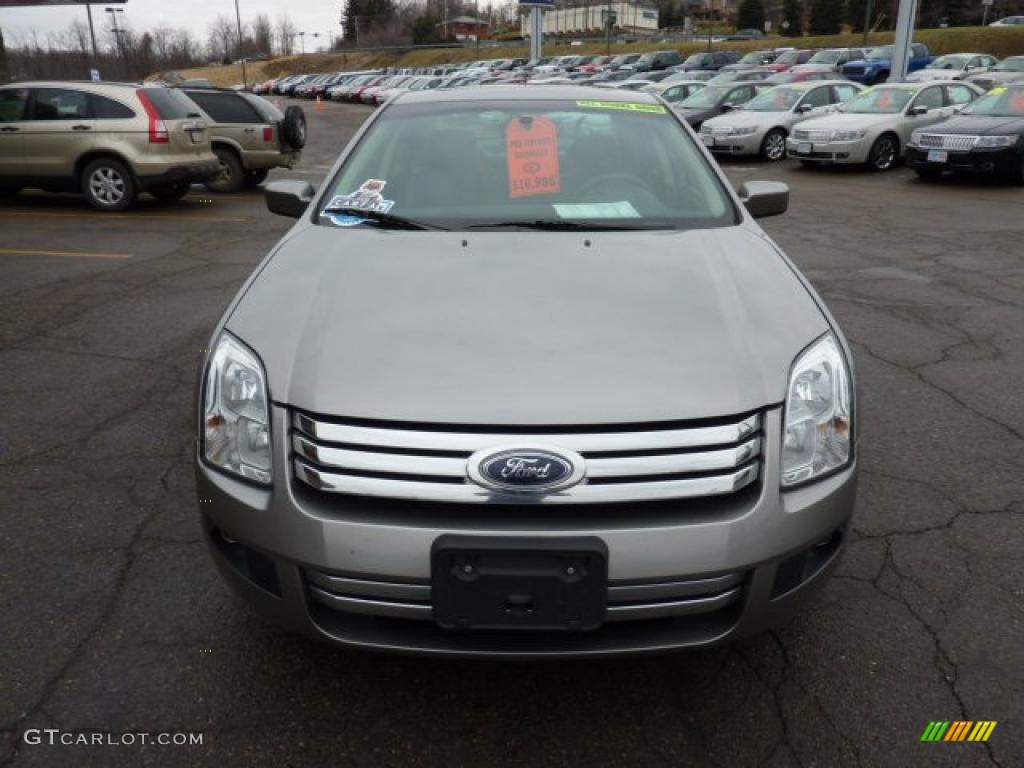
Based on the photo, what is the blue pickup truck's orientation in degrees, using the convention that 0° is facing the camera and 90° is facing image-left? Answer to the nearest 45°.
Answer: approximately 45°

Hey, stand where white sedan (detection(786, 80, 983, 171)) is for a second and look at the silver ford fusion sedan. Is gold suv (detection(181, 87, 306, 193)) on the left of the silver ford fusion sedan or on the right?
right

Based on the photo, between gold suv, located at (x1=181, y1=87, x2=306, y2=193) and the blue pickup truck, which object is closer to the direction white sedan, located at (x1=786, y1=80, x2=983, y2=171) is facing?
the gold suv

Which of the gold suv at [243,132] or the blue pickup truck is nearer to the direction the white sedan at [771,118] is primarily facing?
the gold suv

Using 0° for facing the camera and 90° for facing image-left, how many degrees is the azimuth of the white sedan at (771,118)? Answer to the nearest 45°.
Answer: approximately 45°

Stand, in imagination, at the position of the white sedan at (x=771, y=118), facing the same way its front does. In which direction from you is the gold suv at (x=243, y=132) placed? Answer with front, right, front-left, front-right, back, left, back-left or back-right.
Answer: front

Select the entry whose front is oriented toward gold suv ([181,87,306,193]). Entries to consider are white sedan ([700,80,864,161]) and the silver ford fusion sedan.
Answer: the white sedan

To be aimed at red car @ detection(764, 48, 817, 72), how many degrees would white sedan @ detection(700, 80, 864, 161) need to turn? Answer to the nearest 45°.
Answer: approximately 135° to its right

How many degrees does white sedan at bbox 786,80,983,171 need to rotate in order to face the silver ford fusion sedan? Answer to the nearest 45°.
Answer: approximately 45° to its left

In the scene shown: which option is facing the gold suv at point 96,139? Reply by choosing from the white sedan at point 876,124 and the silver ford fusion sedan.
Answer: the white sedan

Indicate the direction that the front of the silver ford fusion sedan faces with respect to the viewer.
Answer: facing the viewer

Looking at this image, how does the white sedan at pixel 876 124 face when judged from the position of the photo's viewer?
facing the viewer and to the left of the viewer

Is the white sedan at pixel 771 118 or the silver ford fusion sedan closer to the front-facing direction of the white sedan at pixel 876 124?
the silver ford fusion sedan
